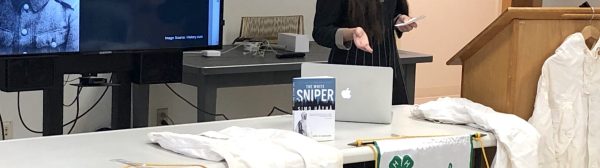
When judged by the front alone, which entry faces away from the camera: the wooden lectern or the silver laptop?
the silver laptop

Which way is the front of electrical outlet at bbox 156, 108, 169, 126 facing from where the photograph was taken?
facing the viewer

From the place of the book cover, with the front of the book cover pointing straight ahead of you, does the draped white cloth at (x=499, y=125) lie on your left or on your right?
on your left

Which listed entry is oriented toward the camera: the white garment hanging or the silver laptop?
the white garment hanging

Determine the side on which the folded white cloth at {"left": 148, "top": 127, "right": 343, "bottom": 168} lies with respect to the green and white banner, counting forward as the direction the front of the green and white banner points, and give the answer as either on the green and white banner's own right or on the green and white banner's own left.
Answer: on the green and white banner's own right

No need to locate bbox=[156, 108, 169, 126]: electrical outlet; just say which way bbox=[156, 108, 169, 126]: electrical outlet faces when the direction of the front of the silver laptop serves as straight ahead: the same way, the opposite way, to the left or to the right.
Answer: the opposite way

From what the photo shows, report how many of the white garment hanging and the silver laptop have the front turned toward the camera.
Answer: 1

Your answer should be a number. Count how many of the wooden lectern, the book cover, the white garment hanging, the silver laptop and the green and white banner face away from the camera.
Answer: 1

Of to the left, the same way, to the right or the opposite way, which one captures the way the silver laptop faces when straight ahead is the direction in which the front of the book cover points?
the opposite way

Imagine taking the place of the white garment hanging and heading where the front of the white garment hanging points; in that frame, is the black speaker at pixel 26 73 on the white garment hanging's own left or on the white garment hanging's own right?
on the white garment hanging's own right

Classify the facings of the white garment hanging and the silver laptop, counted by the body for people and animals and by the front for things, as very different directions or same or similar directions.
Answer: very different directions

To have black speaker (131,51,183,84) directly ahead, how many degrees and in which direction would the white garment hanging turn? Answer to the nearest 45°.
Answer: approximately 90° to its right

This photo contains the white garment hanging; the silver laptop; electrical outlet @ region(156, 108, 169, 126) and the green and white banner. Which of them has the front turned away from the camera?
the silver laptop

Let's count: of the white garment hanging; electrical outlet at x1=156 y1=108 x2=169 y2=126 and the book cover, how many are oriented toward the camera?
3

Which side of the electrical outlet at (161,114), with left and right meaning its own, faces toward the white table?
front
